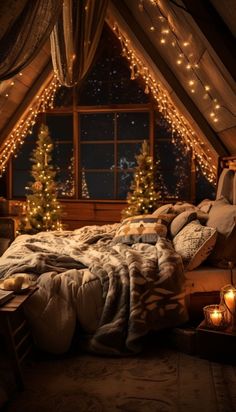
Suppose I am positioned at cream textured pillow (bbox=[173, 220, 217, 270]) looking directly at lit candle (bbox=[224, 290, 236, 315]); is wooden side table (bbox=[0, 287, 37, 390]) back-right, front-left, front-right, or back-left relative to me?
front-right

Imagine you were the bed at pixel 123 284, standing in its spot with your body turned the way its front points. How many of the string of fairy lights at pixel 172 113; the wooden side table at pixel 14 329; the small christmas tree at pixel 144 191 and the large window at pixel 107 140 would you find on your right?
3

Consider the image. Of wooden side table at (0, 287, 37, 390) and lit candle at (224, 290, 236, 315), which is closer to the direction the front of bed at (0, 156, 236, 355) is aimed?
the wooden side table

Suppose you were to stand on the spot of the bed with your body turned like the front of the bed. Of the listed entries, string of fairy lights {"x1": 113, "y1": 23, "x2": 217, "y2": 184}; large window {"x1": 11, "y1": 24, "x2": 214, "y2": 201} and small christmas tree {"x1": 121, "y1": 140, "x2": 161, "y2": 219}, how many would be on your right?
3

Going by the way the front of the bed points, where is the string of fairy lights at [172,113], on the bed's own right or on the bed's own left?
on the bed's own right

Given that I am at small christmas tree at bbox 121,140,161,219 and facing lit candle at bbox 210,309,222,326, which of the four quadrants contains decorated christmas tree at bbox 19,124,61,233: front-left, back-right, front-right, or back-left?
back-right

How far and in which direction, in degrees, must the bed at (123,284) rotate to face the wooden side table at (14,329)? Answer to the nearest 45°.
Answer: approximately 45° to its left

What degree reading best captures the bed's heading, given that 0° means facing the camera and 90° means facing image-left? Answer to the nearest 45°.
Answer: approximately 90°

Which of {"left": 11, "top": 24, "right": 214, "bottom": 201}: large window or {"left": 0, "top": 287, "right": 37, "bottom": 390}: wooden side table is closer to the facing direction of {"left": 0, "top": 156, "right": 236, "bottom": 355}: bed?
the wooden side table

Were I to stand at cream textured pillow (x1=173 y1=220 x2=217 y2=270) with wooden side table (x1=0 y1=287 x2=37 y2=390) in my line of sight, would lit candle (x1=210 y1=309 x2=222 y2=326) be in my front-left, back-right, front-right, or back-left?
front-left

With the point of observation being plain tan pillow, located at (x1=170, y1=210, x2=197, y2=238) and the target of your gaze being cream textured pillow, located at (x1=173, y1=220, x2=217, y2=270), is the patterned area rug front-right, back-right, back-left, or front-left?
front-right

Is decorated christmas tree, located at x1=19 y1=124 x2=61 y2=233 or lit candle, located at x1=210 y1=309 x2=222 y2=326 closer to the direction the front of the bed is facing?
the decorated christmas tree
